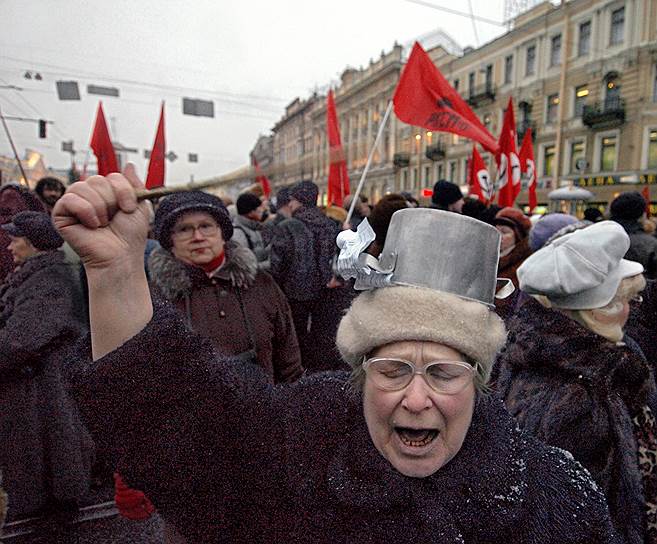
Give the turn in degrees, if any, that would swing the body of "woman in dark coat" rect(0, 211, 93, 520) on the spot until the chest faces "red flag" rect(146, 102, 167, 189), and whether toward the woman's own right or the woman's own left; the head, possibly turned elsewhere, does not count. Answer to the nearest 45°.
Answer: approximately 135° to the woman's own right

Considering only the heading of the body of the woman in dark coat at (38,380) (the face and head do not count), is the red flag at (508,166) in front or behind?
behind

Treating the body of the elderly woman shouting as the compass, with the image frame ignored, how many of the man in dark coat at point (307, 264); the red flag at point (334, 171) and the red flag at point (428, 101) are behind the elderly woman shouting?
3

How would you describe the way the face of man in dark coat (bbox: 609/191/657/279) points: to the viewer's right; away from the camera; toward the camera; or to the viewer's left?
away from the camera

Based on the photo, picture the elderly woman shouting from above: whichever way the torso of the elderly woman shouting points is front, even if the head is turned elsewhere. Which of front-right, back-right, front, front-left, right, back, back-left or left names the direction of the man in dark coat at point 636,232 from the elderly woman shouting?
back-left

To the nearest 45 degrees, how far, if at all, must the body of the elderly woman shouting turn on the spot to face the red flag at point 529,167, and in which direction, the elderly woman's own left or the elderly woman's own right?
approximately 135° to the elderly woman's own left
